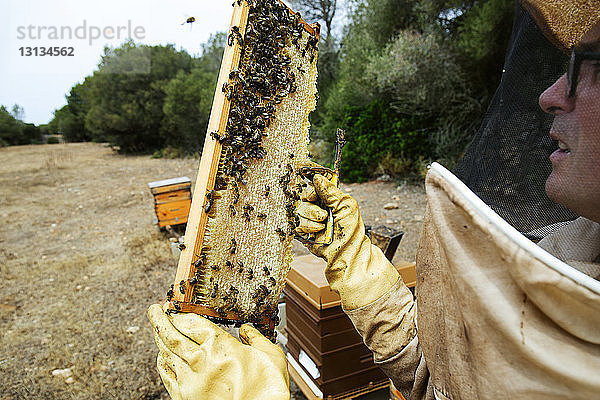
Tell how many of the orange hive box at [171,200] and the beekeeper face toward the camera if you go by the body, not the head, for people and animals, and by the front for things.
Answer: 1

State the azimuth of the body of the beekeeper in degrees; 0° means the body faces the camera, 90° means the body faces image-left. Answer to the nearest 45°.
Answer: approximately 90°

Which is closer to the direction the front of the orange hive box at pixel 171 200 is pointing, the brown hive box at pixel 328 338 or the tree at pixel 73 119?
the brown hive box

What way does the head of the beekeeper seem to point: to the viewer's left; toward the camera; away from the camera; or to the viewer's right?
to the viewer's left

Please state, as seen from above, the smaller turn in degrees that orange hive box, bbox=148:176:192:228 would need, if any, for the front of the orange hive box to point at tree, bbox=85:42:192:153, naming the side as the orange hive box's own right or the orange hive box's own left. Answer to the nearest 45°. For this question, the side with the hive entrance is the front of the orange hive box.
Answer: approximately 180°

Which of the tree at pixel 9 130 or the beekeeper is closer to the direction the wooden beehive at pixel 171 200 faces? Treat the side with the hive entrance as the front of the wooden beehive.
the beekeeper

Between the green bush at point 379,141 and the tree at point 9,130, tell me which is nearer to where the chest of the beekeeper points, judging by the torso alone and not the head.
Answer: the tree

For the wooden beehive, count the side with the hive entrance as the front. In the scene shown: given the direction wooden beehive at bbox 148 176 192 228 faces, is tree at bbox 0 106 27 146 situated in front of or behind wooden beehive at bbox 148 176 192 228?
behind

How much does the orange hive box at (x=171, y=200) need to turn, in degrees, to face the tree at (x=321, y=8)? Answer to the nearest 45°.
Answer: approximately 135° to its left

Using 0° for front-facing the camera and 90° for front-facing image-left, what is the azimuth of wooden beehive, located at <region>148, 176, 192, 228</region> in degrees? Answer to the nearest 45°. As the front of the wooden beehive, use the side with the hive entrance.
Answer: approximately 0°

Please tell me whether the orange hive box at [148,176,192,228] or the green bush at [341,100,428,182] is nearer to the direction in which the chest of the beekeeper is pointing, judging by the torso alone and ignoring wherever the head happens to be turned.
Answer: the orange hive box

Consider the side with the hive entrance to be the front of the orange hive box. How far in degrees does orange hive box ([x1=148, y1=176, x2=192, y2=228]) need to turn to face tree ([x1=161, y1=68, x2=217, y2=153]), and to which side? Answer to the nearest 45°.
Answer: approximately 180°
